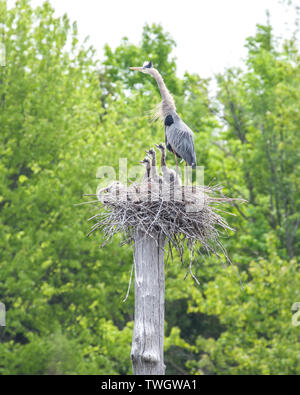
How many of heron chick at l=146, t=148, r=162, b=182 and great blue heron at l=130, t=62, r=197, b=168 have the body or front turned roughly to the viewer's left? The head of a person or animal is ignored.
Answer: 2

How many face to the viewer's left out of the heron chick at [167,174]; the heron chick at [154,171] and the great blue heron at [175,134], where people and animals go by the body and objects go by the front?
3

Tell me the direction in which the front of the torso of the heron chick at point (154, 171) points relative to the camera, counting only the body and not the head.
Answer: to the viewer's left

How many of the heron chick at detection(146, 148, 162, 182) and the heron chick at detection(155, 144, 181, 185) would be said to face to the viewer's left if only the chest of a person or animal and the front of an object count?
2

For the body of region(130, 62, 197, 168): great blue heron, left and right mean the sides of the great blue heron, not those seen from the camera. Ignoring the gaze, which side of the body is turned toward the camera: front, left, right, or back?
left

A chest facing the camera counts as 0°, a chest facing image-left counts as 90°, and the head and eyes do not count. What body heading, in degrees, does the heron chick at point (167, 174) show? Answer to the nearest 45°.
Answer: approximately 90°
